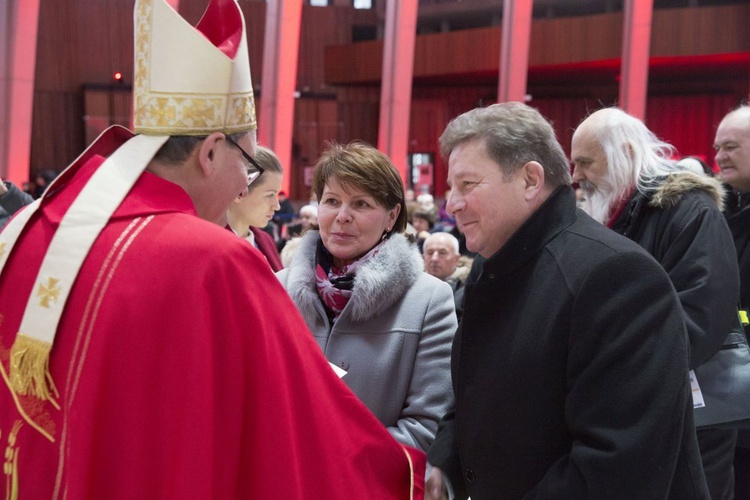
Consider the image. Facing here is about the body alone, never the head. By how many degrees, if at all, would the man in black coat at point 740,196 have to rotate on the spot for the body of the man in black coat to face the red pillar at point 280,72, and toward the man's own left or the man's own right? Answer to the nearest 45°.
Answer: approximately 90° to the man's own right

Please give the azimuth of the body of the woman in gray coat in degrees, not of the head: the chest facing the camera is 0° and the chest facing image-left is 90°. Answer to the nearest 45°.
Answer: approximately 45°

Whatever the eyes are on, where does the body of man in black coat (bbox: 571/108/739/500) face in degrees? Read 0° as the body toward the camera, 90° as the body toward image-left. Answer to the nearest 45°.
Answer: approximately 90°

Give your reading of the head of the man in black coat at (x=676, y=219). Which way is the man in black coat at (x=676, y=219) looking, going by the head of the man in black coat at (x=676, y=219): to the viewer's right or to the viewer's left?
to the viewer's left

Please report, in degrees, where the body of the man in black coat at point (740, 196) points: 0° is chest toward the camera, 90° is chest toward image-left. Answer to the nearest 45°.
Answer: approximately 45°

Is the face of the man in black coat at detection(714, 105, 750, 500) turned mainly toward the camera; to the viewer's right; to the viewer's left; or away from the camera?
to the viewer's left

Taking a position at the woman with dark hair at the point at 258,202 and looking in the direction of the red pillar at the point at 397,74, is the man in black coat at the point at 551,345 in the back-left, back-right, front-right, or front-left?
back-right

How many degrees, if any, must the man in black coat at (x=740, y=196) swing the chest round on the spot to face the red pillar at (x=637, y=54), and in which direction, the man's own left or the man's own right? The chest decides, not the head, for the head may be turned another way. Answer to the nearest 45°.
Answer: approximately 135° to the man's own right

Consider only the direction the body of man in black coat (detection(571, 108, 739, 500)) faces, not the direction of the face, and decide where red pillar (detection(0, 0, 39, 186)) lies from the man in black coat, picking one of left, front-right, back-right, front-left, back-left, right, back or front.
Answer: front-right

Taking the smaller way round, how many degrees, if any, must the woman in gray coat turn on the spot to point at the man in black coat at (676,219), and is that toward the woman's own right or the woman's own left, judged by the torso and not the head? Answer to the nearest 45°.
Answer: approximately 180°

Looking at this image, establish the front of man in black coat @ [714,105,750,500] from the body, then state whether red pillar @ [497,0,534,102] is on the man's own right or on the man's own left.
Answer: on the man's own right
